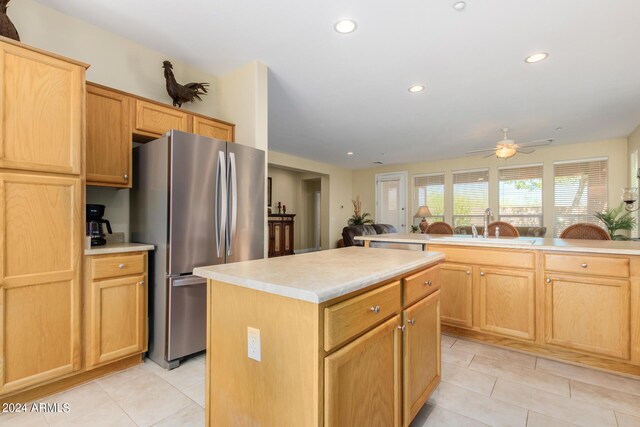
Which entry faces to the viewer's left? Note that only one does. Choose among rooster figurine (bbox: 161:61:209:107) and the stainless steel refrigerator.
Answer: the rooster figurine

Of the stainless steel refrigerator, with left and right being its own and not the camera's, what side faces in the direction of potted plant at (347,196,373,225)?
left

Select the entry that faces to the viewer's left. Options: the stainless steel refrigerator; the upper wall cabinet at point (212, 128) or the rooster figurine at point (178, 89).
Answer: the rooster figurine

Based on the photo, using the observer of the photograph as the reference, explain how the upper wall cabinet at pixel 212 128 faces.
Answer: facing the viewer and to the right of the viewer

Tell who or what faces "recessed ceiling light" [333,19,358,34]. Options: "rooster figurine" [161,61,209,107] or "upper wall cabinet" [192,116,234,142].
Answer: the upper wall cabinet

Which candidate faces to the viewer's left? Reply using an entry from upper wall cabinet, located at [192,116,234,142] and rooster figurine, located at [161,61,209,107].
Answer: the rooster figurine

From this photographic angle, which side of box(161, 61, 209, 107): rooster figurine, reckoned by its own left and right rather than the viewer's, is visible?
left

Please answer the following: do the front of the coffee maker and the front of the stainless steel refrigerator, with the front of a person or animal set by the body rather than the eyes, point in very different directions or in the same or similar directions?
same or similar directions
